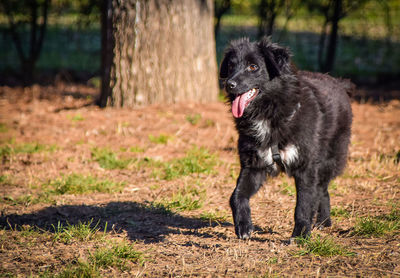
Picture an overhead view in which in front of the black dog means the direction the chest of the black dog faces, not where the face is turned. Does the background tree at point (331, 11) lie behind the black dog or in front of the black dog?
behind

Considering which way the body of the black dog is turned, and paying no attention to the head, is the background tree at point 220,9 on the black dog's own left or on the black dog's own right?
on the black dog's own right

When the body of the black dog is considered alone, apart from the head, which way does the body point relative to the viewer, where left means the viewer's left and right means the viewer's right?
facing the viewer and to the left of the viewer

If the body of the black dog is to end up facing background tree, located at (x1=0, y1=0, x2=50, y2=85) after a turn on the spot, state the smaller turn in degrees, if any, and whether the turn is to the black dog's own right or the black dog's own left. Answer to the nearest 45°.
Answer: approximately 90° to the black dog's own right

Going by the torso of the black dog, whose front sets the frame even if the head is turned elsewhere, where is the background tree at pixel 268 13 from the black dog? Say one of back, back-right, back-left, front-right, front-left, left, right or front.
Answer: back-right

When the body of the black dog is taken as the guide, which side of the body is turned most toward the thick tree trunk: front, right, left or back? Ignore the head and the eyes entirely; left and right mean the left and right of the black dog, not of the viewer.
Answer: right
